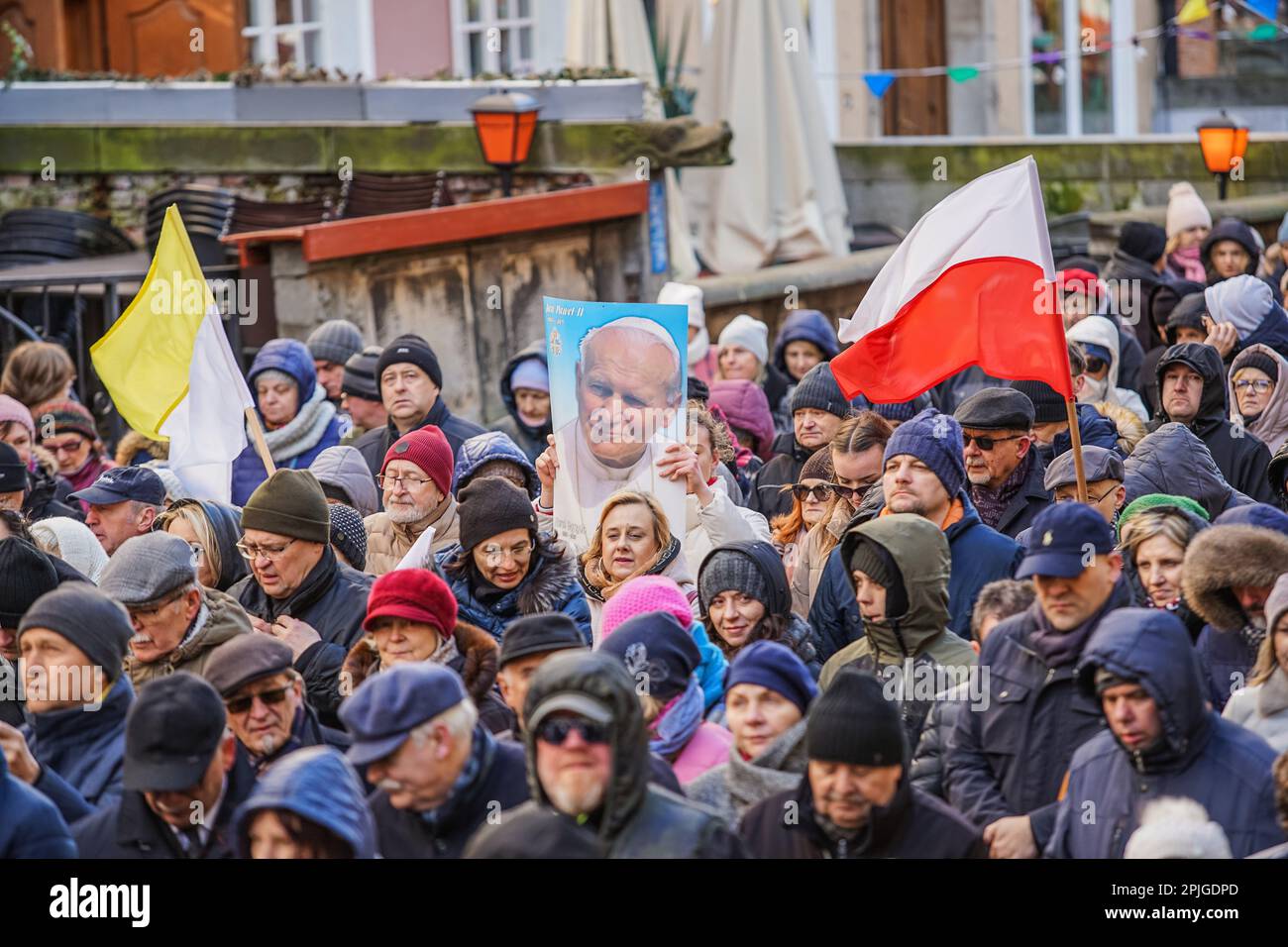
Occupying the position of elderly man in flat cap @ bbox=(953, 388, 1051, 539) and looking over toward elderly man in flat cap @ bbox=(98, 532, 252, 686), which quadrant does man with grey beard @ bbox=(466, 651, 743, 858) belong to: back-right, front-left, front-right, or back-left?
front-left

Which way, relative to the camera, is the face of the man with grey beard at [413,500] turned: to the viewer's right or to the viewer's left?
to the viewer's left

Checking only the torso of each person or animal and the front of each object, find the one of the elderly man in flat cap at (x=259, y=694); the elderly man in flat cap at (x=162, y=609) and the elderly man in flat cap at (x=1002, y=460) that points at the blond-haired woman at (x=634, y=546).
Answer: the elderly man in flat cap at (x=1002, y=460)

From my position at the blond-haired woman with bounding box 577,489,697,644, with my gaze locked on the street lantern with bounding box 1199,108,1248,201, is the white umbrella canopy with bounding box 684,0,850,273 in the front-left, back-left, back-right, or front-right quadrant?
front-left

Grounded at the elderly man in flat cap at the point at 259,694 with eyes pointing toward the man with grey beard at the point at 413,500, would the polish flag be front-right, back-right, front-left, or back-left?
front-right

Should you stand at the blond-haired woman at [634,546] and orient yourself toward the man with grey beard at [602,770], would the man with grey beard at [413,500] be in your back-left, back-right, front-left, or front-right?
back-right

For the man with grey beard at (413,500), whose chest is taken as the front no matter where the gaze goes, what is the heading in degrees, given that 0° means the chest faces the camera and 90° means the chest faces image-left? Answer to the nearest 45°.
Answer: approximately 45°

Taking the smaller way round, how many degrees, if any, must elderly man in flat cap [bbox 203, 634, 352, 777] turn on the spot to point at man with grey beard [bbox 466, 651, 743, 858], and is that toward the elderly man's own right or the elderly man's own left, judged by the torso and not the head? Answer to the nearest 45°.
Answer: approximately 90° to the elderly man's own left

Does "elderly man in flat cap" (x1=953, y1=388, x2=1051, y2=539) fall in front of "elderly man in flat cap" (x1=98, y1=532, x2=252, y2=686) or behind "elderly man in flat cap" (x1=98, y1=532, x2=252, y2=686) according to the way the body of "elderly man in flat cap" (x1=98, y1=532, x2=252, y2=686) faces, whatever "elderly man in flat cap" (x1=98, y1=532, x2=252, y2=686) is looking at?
behind

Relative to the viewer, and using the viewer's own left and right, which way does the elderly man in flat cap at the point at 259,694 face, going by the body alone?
facing the viewer and to the left of the viewer

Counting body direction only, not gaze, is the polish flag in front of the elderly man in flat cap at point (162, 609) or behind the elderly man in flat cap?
behind

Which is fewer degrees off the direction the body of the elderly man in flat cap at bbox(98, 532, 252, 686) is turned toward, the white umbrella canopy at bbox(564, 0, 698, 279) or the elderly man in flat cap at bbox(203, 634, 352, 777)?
the elderly man in flat cap
